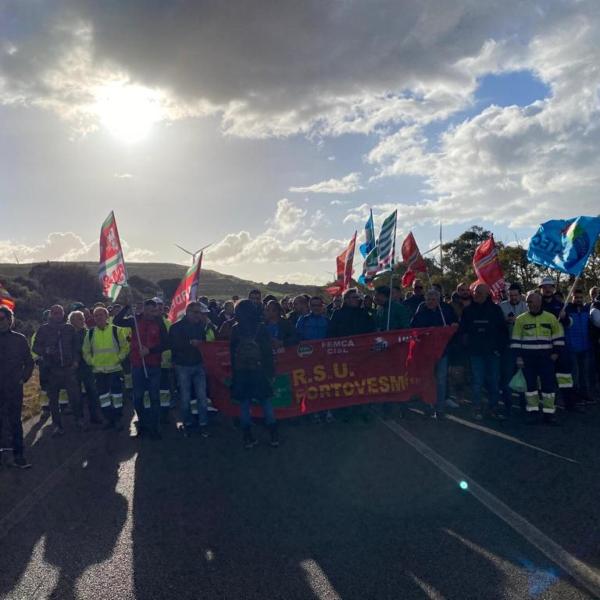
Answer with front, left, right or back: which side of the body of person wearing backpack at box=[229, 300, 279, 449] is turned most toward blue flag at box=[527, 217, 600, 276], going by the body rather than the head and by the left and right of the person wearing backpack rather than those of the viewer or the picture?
right

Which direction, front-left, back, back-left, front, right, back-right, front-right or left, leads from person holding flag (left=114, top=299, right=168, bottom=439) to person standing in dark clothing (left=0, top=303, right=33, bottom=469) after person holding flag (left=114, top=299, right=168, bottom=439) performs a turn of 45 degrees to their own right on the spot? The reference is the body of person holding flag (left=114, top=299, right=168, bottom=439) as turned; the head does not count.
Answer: front

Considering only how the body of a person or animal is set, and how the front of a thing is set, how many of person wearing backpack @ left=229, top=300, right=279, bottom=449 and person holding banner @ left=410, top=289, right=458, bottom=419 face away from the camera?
1

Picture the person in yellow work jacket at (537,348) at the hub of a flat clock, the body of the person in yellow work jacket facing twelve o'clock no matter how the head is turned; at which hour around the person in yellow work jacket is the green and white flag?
The green and white flag is roughly at 4 o'clock from the person in yellow work jacket.

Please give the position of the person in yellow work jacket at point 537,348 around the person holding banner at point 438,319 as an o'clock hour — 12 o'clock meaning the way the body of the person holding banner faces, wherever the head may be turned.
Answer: The person in yellow work jacket is roughly at 10 o'clock from the person holding banner.

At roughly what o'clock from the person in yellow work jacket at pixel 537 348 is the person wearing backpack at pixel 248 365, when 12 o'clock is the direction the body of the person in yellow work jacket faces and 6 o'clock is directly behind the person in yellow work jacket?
The person wearing backpack is roughly at 2 o'clock from the person in yellow work jacket.

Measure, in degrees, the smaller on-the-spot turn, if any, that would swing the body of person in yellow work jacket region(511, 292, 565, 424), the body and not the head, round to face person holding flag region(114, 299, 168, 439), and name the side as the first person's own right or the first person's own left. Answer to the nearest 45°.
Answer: approximately 90° to the first person's own right

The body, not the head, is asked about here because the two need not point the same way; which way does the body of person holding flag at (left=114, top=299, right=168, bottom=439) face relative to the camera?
toward the camera

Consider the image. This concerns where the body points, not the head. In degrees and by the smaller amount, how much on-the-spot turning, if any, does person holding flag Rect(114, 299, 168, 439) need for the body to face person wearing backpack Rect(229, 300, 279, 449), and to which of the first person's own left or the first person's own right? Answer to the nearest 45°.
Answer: approximately 45° to the first person's own left

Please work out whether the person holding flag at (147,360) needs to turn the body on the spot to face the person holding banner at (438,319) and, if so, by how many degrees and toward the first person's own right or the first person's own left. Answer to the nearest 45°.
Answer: approximately 90° to the first person's own left

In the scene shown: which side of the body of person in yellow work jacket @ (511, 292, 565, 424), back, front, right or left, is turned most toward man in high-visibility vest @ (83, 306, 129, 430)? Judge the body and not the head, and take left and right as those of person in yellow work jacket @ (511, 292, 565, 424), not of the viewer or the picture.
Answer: right

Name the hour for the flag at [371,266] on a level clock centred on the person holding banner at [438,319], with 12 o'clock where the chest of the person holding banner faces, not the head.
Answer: The flag is roughly at 5 o'clock from the person holding banner.

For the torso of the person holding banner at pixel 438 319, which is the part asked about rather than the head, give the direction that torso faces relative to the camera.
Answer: toward the camera

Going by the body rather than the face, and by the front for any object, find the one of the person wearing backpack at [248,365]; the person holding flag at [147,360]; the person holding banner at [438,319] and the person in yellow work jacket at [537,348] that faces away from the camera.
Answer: the person wearing backpack at [248,365]

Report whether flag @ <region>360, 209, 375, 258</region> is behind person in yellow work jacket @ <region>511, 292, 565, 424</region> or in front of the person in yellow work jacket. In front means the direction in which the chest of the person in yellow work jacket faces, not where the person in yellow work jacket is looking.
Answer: behind

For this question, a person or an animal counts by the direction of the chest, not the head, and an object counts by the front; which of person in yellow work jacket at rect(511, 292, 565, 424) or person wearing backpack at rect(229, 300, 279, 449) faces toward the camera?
the person in yellow work jacket

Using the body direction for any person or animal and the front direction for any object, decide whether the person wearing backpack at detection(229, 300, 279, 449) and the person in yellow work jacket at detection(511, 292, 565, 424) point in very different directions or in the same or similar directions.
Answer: very different directions

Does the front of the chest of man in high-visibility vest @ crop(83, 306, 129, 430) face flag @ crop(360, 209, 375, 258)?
no

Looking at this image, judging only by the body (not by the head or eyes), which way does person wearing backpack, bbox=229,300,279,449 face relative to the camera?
away from the camera

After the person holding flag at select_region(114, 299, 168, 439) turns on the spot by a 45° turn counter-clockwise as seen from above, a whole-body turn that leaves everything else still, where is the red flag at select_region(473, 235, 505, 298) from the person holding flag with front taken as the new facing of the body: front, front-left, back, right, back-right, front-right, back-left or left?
front-left

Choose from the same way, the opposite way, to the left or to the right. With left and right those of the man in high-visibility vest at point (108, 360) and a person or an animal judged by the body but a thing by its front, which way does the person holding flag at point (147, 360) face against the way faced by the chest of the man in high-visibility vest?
the same way

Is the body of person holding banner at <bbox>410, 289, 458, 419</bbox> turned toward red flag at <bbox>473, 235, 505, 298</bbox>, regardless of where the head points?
no
